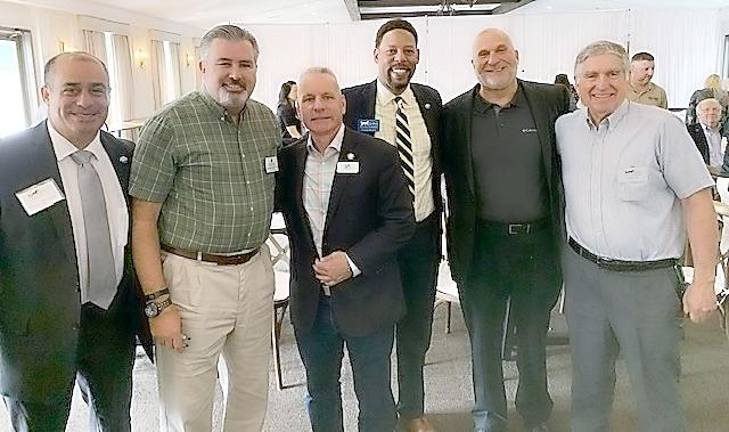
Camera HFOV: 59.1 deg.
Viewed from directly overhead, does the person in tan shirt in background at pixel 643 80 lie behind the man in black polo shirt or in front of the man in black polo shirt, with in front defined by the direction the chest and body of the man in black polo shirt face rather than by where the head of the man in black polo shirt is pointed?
behind

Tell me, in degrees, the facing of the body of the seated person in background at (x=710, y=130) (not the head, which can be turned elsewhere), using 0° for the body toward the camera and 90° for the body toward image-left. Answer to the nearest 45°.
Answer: approximately 0°

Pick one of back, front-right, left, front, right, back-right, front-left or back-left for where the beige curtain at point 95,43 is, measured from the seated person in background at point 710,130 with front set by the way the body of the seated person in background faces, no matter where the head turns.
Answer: right

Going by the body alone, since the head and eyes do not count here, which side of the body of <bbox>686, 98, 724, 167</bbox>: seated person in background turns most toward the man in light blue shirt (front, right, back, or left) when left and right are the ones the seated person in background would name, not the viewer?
front

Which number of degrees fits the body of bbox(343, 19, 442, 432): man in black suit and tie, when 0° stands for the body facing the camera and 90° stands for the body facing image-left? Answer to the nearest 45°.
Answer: approximately 0°

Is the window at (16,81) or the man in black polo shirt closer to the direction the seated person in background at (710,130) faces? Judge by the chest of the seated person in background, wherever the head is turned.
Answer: the man in black polo shirt

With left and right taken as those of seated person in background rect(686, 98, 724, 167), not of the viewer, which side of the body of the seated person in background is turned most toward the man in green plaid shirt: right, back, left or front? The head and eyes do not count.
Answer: front

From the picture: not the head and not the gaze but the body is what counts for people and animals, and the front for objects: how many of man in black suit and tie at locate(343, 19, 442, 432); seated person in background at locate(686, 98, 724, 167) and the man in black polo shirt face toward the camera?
3

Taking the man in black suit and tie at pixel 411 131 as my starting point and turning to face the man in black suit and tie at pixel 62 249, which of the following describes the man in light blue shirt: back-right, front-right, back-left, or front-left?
back-left

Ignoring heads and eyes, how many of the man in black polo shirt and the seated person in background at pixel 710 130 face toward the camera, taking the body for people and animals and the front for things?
2

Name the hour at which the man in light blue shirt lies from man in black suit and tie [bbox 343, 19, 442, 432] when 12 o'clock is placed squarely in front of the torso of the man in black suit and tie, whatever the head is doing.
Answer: The man in light blue shirt is roughly at 10 o'clock from the man in black suit and tie.
